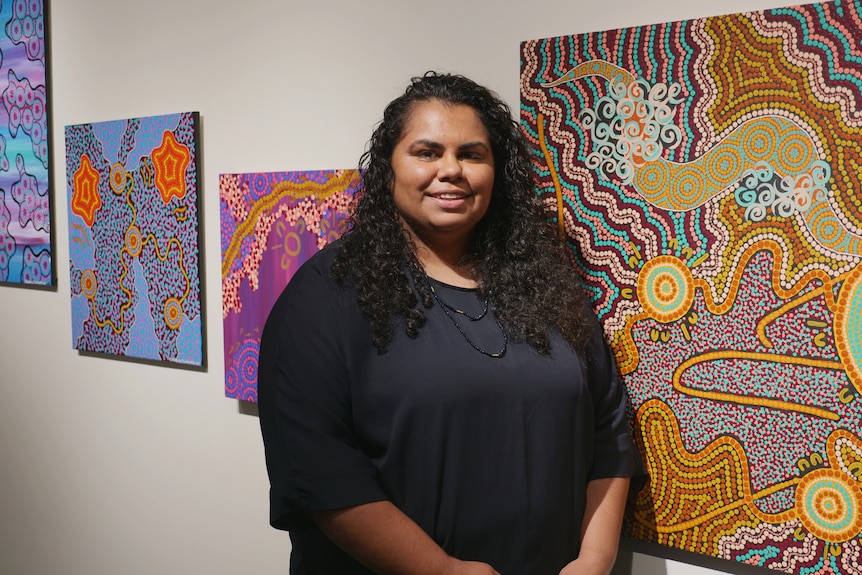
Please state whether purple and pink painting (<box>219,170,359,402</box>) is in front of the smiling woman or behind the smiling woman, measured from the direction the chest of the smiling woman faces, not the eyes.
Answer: behind

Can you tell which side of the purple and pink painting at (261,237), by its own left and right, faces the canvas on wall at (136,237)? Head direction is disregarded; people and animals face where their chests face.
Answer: right

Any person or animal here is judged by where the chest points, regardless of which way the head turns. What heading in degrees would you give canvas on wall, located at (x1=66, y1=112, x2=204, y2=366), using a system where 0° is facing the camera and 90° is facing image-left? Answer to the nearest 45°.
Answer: approximately 45°

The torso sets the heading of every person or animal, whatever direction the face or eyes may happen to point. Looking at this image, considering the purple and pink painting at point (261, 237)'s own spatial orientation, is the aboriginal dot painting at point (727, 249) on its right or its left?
on its left

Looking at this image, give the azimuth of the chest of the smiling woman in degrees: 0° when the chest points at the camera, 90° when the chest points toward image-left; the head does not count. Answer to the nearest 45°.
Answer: approximately 315°

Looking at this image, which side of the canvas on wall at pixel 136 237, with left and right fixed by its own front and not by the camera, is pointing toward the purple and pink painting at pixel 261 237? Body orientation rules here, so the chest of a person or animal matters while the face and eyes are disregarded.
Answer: left

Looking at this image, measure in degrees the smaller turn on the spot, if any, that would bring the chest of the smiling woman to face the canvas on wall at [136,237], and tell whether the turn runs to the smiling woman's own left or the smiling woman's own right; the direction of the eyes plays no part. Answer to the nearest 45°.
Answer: approximately 180°
